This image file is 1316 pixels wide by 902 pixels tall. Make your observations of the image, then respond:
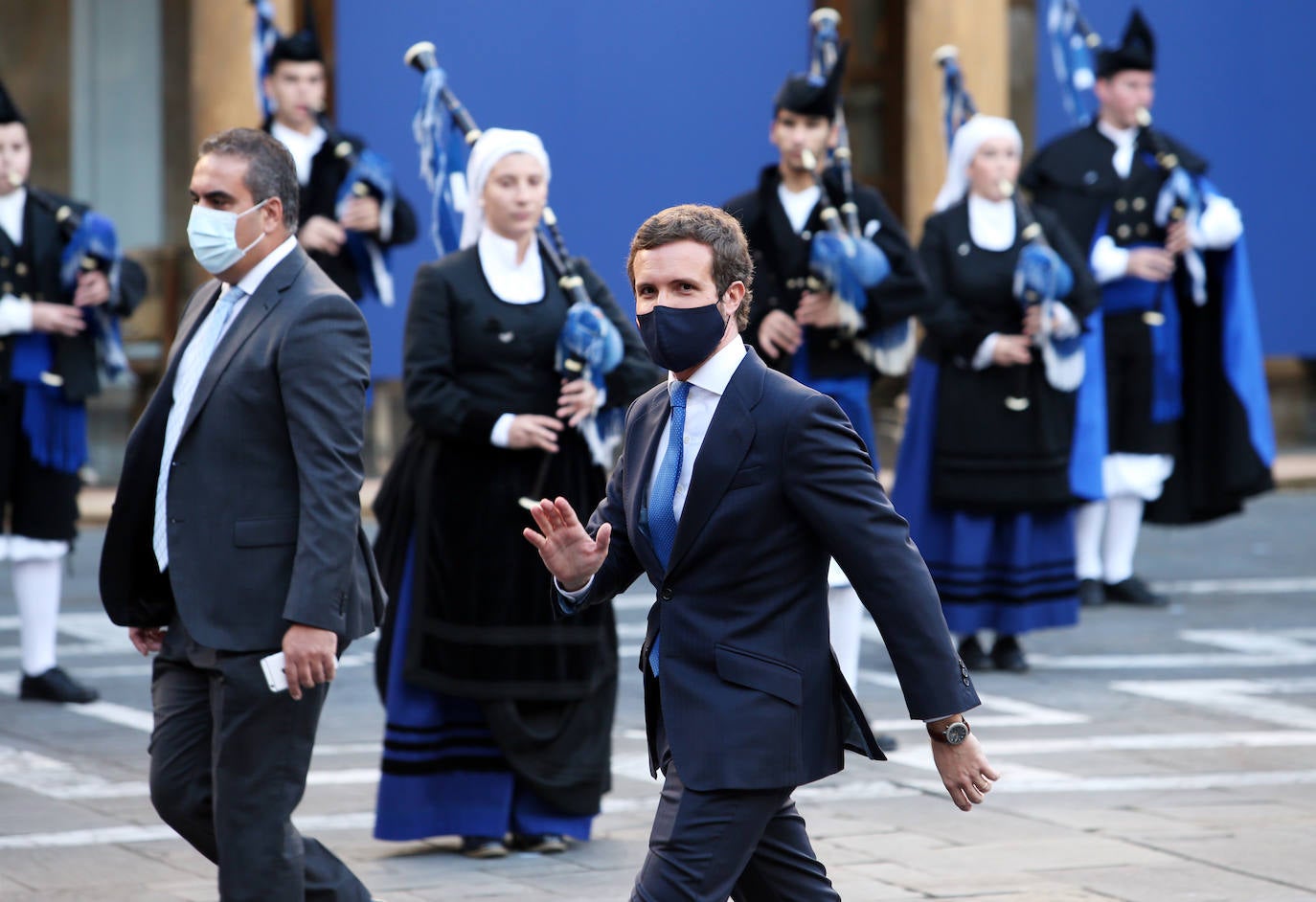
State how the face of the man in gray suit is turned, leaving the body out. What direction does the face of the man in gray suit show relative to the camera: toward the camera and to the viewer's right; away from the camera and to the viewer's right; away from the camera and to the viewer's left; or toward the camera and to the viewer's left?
toward the camera and to the viewer's left

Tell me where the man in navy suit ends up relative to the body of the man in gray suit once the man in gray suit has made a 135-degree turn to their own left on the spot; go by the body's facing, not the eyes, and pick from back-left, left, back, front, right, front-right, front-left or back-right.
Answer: front-right

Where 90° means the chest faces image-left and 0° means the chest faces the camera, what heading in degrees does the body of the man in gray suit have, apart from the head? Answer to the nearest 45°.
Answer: approximately 45°

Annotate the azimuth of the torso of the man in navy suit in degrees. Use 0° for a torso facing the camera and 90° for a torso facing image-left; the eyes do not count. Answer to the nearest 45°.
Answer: approximately 45°
